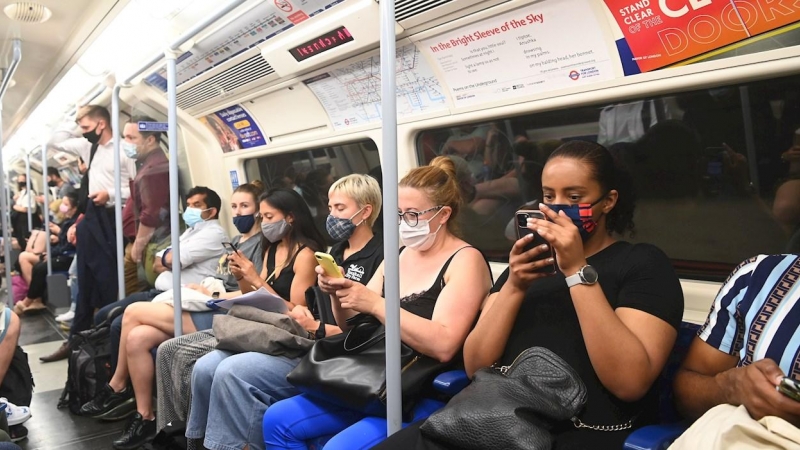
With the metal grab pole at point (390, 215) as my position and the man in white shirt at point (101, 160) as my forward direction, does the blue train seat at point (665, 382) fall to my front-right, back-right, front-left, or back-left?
back-right

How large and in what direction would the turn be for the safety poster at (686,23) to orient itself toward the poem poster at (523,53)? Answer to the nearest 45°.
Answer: approximately 45° to its right

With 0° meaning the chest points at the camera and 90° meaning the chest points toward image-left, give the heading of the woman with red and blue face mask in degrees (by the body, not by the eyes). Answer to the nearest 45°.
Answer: approximately 45°

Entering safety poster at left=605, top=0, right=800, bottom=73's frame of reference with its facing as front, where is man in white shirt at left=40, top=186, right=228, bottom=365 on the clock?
The man in white shirt is roughly at 2 o'clock from the safety poster.

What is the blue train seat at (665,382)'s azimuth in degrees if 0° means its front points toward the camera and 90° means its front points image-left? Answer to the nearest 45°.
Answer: approximately 45°

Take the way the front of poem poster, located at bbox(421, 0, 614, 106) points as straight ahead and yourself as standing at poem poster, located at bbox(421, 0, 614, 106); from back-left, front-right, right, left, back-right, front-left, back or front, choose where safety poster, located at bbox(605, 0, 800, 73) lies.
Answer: left

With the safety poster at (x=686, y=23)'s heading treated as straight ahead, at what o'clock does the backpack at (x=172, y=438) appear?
The backpack is roughly at 1 o'clock from the safety poster.

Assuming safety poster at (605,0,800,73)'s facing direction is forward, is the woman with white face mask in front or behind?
in front

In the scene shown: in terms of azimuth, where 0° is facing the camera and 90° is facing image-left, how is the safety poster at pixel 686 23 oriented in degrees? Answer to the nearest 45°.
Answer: approximately 45°

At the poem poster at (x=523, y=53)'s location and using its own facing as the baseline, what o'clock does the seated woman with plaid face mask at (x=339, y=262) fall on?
The seated woman with plaid face mask is roughly at 2 o'clock from the poem poster.

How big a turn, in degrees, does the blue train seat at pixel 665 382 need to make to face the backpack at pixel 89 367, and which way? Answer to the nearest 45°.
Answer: approximately 45° to its right

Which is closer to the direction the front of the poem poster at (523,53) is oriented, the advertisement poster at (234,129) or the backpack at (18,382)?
the backpack

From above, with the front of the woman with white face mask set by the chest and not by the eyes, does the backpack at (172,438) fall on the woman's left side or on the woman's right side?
on the woman's right side

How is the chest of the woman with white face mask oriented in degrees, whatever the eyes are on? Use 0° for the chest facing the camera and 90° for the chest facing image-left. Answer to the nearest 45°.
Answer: approximately 45°

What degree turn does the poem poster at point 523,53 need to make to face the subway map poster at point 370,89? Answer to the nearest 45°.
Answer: approximately 90° to its right
